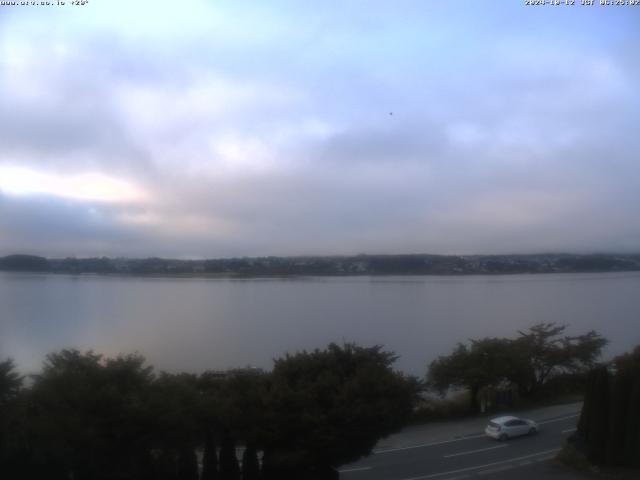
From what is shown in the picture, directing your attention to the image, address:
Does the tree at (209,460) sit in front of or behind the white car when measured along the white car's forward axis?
behind

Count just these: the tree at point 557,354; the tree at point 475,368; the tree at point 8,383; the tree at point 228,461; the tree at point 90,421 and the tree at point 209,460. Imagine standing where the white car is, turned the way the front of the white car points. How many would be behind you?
4

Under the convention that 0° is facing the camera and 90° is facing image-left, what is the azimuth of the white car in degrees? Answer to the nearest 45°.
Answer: approximately 225°

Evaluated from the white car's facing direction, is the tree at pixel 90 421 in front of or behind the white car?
behind

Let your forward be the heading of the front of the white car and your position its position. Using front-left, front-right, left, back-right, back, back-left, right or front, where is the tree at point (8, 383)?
back

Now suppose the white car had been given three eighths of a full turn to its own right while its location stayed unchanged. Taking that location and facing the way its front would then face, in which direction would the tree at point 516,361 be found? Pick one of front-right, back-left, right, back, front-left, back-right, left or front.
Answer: back

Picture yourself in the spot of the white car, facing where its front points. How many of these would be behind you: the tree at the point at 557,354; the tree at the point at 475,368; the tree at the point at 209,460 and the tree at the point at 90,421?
2

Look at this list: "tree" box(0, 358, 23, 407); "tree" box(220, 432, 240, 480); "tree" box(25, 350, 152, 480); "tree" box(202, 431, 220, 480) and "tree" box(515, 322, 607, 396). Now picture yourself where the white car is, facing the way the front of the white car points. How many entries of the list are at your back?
4

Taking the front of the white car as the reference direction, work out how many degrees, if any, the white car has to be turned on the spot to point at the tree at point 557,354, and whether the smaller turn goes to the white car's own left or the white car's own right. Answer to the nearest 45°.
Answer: approximately 45° to the white car's own left

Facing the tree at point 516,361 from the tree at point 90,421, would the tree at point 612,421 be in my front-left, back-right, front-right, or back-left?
front-right
